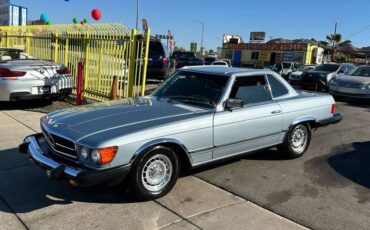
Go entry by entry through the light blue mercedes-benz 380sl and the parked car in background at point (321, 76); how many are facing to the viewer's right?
0

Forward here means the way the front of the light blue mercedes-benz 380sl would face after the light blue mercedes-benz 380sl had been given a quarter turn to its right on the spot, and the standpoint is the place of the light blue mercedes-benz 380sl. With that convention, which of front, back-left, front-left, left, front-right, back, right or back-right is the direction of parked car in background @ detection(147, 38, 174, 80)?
front-right

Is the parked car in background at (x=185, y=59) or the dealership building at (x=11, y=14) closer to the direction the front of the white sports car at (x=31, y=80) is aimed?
the dealership building

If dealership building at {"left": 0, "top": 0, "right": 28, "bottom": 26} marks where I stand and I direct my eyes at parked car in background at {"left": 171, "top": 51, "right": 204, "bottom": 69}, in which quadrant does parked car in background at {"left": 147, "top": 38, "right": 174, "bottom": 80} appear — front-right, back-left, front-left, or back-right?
front-right

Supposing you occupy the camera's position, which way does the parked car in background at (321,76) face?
facing the viewer and to the left of the viewer

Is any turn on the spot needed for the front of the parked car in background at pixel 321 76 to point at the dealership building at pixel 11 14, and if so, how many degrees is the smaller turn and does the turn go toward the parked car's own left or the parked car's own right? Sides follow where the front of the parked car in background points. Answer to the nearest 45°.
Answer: approximately 45° to the parked car's own right

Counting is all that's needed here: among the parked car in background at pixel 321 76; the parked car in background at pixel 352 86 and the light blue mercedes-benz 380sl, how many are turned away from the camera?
0

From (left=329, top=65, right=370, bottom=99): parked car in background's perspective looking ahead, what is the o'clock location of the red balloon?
The red balloon is roughly at 2 o'clock from the parked car in background.

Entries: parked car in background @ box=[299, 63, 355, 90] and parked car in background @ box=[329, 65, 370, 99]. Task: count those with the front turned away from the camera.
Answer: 0

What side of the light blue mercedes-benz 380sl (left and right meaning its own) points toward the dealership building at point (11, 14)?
right

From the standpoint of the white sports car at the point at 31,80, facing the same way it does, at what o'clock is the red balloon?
The red balloon is roughly at 2 o'clock from the white sports car.

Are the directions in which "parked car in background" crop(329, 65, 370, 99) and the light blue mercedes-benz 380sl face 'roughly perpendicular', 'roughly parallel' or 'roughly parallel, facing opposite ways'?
roughly parallel

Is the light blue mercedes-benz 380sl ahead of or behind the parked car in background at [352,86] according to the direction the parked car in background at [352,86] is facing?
ahead

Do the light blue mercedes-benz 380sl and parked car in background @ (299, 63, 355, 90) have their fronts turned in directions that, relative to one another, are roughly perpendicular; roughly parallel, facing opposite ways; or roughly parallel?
roughly parallel

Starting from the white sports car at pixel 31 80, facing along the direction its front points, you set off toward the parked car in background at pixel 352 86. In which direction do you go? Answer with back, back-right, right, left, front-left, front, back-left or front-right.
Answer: back-right

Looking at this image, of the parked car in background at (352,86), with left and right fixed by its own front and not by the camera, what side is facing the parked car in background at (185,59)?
right

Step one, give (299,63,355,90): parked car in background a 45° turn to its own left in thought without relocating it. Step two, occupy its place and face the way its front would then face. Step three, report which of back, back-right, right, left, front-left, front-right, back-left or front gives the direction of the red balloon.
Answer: right

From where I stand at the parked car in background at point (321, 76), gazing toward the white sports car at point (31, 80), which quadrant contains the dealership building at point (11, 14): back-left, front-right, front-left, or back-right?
front-right
